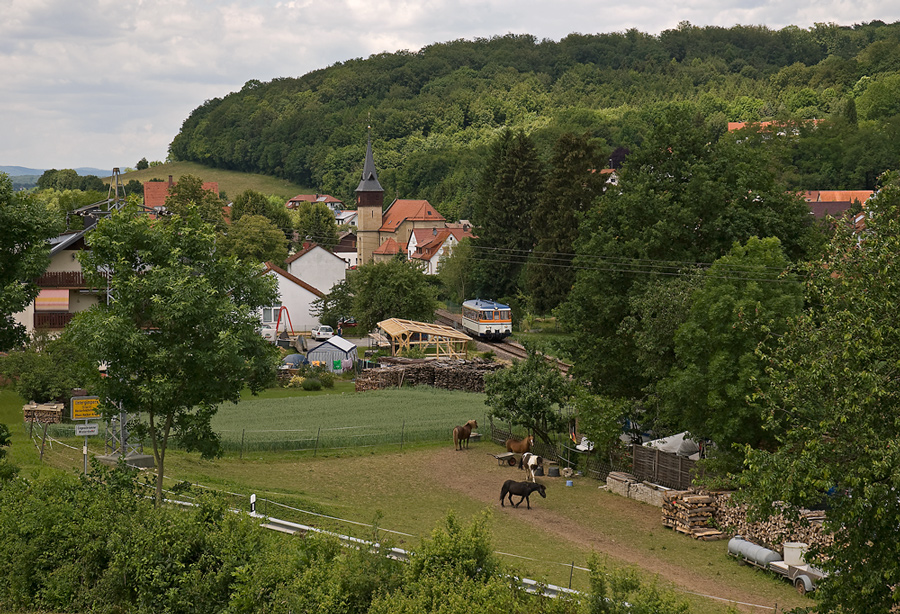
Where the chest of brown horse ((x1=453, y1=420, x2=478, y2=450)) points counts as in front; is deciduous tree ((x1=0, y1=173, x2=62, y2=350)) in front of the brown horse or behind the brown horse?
behind

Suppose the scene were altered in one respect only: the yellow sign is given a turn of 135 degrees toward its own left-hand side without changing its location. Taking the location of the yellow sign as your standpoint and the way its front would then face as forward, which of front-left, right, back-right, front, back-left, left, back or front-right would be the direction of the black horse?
front-right

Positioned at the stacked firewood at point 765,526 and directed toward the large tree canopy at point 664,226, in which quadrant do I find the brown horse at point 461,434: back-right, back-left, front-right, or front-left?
front-left

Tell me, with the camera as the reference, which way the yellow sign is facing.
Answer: facing the viewer

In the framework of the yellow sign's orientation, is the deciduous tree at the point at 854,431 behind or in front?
in front

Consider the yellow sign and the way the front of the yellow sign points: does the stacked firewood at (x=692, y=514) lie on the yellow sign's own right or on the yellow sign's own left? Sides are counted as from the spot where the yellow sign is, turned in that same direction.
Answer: on the yellow sign's own left

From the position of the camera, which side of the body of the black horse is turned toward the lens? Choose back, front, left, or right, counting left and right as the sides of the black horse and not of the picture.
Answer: right

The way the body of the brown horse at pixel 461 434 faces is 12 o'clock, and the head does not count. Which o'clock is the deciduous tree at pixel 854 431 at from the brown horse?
The deciduous tree is roughly at 4 o'clock from the brown horse.

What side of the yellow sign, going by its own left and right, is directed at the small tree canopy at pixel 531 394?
left
